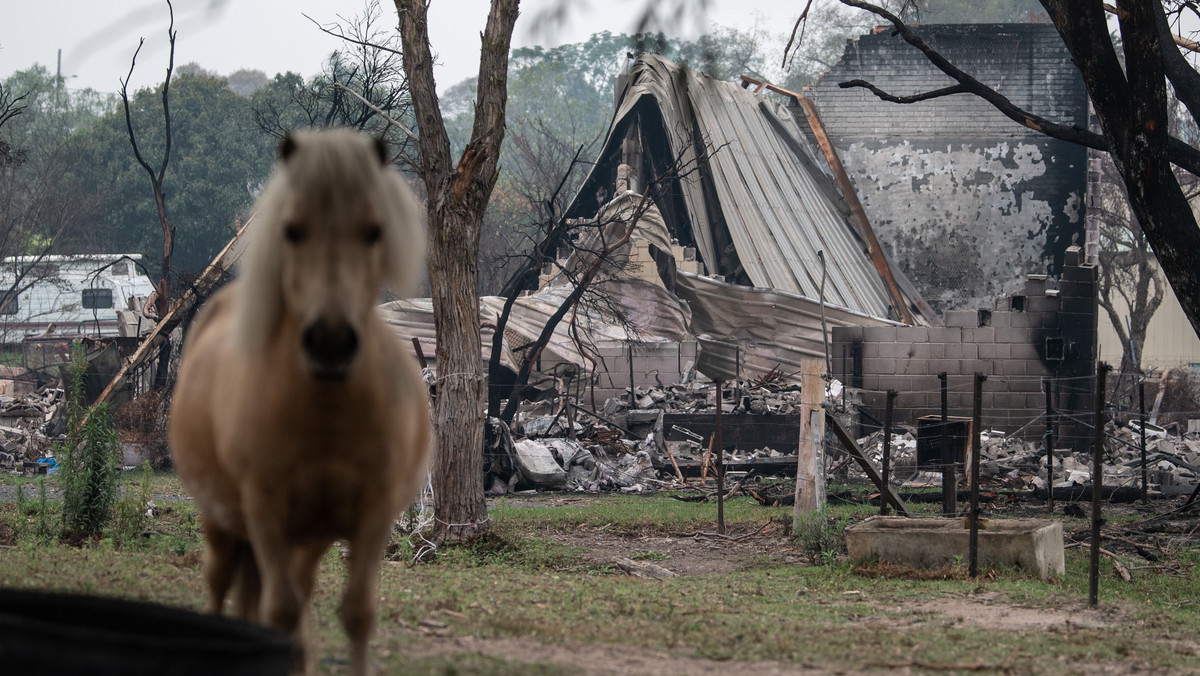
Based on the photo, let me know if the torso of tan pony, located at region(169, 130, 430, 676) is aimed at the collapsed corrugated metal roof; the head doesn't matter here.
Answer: no

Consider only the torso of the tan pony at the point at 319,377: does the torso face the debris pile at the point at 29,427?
no

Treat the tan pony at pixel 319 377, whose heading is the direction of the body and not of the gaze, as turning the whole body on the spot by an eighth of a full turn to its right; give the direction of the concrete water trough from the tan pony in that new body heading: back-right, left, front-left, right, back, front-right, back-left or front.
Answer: back

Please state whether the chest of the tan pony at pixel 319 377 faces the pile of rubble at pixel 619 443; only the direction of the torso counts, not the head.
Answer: no

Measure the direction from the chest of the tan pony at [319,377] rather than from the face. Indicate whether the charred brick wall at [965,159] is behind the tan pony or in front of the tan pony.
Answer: behind

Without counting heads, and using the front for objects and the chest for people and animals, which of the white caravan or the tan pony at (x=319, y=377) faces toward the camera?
the tan pony

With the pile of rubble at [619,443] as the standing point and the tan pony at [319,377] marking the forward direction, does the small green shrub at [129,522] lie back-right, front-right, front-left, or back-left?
front-right

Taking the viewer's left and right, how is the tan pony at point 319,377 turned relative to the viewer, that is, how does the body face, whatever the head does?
facing the viewer

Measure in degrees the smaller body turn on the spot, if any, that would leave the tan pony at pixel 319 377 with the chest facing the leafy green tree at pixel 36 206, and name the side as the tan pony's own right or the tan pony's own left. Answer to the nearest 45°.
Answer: approximately 180°
